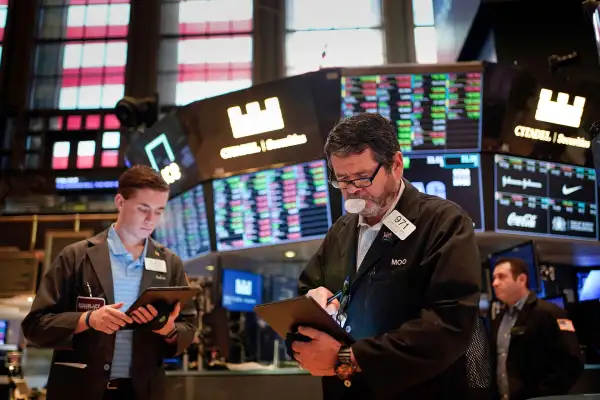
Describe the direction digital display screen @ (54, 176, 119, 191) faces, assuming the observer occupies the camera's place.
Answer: facing the viewer

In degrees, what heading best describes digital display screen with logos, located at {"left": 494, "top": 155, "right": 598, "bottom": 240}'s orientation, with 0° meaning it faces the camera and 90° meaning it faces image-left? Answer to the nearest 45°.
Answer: approximately 315°

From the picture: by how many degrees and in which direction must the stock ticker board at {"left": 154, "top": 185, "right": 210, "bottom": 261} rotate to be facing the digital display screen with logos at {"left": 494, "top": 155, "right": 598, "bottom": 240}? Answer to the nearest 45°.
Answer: approximately 90° to its left

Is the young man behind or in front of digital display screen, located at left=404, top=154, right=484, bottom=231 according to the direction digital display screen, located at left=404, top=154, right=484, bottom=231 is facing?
in front

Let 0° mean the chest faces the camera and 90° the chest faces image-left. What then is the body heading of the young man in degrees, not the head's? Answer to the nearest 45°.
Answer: approximately 315°

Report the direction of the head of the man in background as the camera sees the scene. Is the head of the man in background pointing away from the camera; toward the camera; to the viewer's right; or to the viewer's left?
to the viewer's left

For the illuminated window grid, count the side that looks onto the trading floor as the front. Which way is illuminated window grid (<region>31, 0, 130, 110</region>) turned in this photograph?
toward the camera

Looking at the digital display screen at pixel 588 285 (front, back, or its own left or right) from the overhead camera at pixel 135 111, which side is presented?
right

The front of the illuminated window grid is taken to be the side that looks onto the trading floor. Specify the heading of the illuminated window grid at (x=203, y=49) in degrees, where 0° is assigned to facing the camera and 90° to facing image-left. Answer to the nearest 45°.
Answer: approximately 0°

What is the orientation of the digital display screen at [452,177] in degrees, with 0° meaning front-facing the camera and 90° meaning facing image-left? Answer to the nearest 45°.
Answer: approximately 0°

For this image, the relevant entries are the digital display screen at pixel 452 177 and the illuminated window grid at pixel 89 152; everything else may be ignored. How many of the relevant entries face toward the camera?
2

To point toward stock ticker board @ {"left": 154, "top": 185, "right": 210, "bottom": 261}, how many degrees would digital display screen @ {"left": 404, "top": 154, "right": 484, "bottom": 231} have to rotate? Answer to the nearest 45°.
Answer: approximately 90° to its right

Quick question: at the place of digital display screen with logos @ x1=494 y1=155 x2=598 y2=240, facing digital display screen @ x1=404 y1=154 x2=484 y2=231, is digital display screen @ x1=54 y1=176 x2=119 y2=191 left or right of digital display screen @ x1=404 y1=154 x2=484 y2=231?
right
